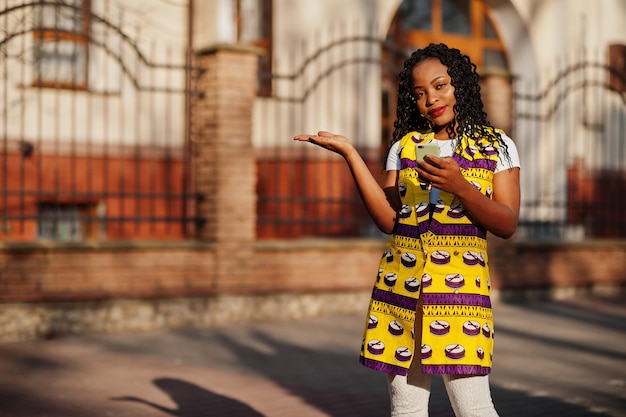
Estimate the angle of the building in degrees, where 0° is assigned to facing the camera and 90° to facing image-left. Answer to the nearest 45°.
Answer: approximately 0°
